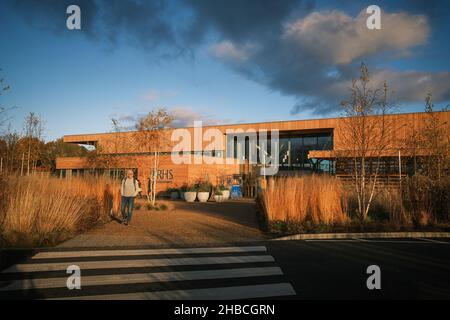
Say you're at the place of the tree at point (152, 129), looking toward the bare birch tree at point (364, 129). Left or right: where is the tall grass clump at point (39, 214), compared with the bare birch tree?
right

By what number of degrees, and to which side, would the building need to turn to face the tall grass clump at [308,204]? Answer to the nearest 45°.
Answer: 0° — it already faces it

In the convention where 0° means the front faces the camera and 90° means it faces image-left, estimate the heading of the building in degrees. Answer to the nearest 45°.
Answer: approximately 0°

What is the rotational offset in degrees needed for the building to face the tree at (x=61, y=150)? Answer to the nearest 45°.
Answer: approximately 135° to its right
